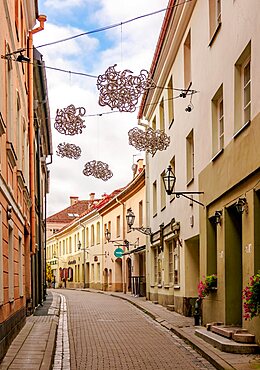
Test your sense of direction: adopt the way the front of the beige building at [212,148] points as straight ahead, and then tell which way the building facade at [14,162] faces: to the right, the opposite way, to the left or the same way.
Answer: the opposite way

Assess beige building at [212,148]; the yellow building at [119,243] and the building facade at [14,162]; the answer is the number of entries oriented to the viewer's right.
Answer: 1

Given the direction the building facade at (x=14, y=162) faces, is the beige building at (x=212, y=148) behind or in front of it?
in front

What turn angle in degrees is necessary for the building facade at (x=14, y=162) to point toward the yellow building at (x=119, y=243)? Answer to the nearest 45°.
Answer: approximately 90° to its left

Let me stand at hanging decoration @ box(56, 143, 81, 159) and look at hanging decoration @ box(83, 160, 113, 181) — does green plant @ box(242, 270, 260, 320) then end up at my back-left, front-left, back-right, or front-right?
back-right

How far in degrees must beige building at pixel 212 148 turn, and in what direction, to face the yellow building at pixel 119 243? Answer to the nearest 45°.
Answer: approximately 90° to its right

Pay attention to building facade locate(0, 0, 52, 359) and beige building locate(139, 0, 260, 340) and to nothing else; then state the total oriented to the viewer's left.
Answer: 1

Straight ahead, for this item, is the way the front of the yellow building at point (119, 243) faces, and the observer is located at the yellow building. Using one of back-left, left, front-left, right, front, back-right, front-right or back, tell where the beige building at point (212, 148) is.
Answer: front-left

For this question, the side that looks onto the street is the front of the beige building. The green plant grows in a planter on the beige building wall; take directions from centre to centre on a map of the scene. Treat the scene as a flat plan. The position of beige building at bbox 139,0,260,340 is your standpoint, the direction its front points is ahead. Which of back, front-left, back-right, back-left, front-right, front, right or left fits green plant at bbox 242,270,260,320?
left

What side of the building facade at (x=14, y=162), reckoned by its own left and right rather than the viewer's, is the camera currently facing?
right

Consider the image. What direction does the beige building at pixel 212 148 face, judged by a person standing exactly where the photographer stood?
facing to the left of the viewer
